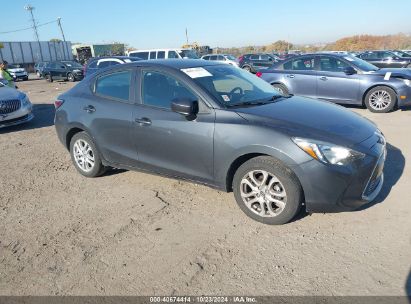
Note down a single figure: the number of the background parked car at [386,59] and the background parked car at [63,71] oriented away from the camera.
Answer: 0

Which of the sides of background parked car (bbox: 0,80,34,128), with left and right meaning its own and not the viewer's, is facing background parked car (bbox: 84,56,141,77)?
left

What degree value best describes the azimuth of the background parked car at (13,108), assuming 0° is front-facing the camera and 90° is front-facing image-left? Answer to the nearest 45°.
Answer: approximately 315°

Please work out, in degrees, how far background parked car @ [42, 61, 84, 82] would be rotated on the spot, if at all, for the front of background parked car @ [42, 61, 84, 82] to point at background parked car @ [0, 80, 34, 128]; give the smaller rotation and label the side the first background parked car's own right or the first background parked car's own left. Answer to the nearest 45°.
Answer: approximately 45° to the first background parked car's own right

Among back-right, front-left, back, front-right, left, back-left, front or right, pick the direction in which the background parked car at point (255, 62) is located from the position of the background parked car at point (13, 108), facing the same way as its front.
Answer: left

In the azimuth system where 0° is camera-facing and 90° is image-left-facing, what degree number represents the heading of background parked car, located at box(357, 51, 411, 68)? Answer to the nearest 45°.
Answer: approximately 270°

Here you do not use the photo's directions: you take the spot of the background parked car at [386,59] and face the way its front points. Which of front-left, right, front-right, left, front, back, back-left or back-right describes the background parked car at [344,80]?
right

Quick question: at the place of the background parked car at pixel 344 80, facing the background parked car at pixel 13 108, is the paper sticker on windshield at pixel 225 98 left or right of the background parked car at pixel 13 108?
left
